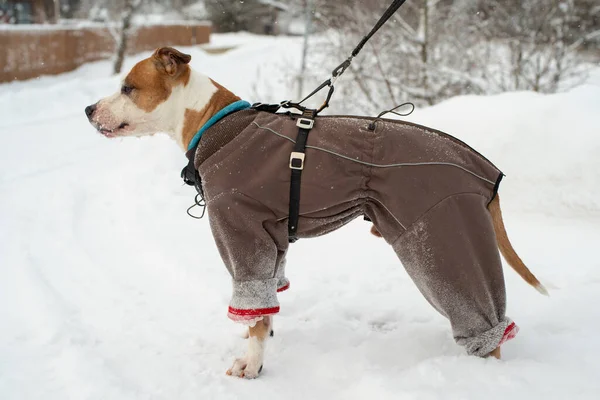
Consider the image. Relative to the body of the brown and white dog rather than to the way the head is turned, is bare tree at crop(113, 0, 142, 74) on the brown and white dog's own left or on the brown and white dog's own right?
on the brown and white dog's own right

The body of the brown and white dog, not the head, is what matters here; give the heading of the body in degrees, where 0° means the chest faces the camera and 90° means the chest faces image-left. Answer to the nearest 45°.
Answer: approximately 90°

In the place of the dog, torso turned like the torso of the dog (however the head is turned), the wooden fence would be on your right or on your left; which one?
on your right

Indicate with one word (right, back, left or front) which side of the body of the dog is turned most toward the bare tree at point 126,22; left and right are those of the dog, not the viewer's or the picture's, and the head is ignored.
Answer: right

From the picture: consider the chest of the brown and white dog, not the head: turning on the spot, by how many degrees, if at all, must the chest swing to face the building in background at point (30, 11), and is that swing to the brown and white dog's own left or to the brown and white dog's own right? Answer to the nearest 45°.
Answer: approximately 45° to the brown and white dog's own right

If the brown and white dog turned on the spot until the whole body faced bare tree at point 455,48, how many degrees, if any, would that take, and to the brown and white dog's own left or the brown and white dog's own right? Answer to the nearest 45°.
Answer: approximately 135° to the brown and white dog's own right
